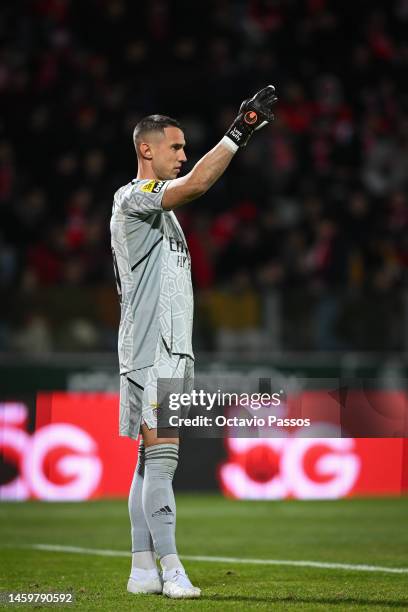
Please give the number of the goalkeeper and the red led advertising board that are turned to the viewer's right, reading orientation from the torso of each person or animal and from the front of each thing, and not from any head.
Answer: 1

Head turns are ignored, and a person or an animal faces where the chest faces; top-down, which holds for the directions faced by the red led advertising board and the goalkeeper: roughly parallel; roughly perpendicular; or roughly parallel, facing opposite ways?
roughly perpendicular

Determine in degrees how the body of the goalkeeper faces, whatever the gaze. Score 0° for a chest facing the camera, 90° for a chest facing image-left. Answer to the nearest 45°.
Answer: approximately 270°

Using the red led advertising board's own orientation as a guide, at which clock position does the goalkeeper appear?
The goalkeeper is roughly at 12 o'clock from the red led advertising board.

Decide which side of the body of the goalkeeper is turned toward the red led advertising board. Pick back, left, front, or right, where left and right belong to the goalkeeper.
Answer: left

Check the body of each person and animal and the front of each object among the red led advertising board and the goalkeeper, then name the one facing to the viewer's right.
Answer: the goalkeeper
